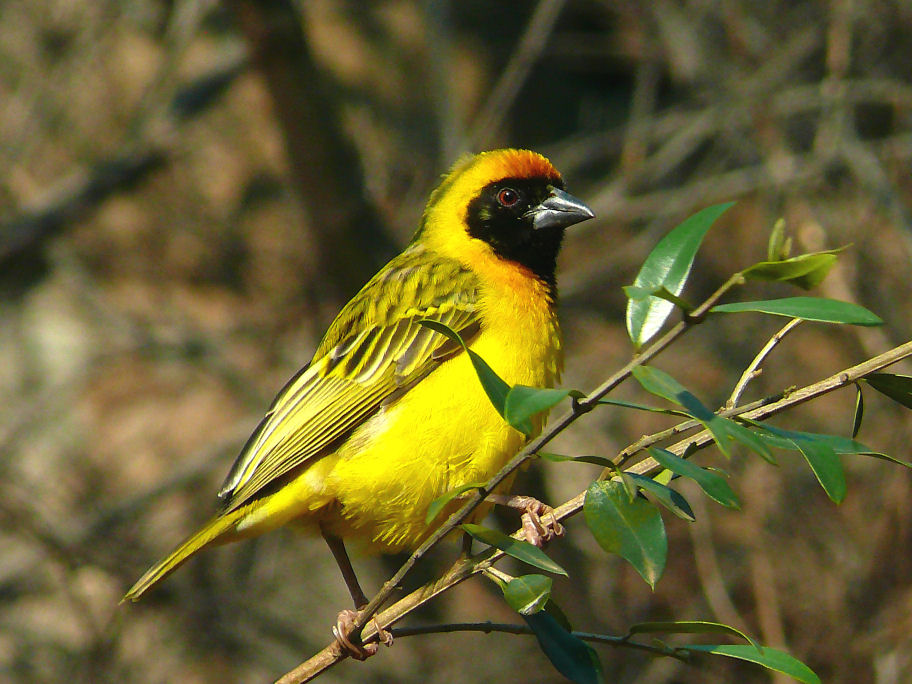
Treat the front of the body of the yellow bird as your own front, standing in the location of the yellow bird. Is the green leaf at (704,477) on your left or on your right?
on your left

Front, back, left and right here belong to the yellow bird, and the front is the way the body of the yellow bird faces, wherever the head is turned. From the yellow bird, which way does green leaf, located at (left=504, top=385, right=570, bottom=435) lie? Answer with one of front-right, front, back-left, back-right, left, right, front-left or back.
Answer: front

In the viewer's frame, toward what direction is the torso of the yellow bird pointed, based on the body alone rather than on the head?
to the viewer's right

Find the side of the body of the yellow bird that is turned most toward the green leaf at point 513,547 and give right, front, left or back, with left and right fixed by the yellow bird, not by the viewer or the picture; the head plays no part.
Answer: front

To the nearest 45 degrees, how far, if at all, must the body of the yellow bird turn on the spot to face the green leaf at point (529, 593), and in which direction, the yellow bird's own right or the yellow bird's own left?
0° — it already faces it

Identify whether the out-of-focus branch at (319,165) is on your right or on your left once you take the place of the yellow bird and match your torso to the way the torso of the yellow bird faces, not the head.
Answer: on your left
